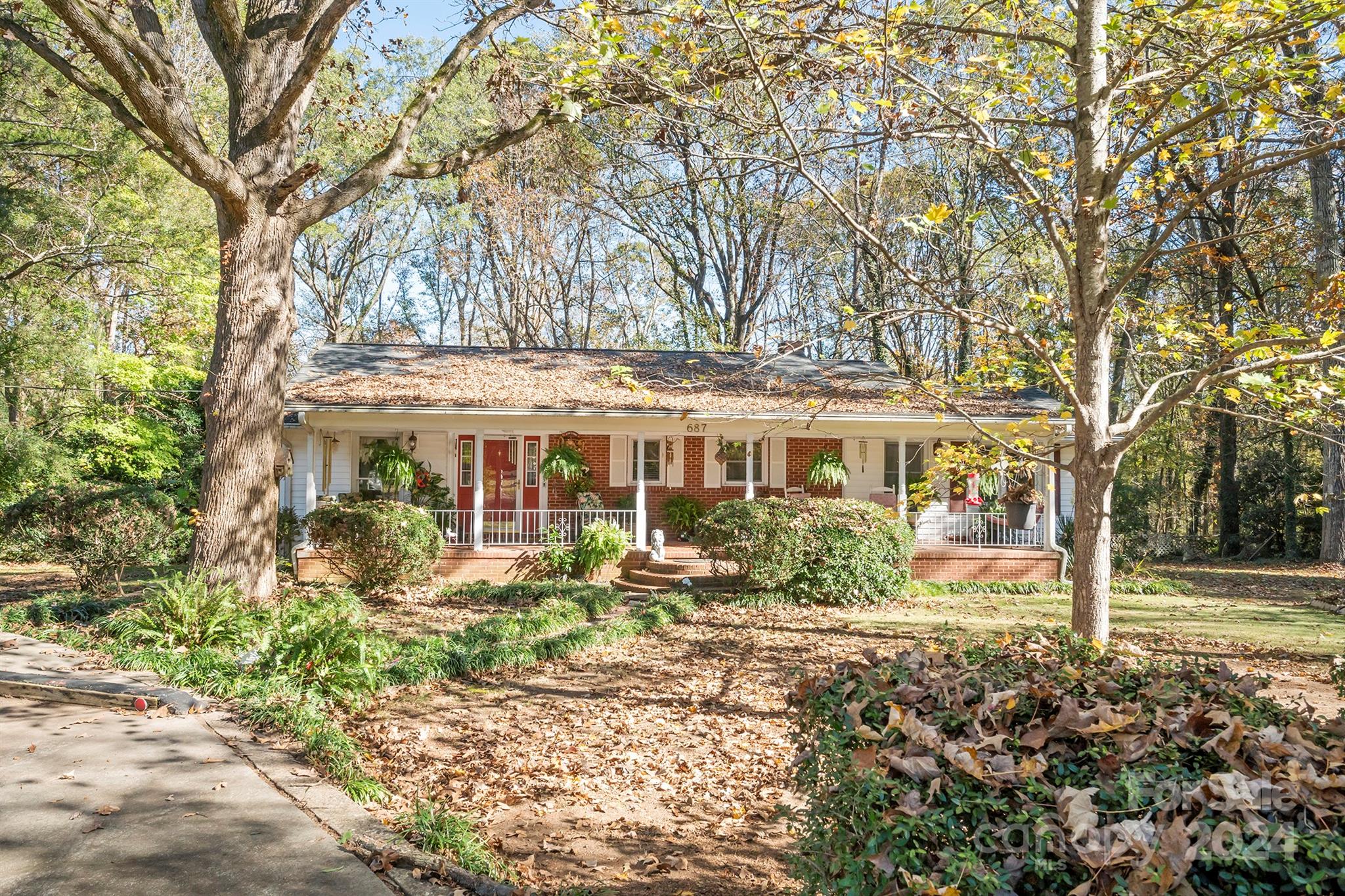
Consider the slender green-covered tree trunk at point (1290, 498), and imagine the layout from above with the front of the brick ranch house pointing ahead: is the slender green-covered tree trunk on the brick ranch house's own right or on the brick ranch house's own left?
on the brick ranch house's own left

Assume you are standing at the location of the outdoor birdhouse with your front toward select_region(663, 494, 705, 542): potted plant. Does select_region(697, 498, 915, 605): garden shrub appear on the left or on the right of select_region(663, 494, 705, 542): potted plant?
right

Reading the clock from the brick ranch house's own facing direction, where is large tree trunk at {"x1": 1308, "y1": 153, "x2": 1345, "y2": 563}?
The large tree trunk is roughly at 9 o'clock from the brick ranch house.

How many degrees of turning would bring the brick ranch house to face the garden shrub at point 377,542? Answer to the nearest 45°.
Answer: approximately 45° to its right

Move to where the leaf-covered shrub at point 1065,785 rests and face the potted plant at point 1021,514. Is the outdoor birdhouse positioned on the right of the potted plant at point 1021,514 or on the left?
left

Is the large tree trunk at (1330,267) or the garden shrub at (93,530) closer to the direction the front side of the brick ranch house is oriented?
the garden shrub

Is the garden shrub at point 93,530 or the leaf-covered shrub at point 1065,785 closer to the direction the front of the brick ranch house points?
the leaf-covered shrub

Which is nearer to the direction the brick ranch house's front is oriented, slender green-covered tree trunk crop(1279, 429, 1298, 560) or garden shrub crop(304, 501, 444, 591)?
the garden shrub

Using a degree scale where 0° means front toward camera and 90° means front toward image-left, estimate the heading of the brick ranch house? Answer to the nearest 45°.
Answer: approximately 0°
